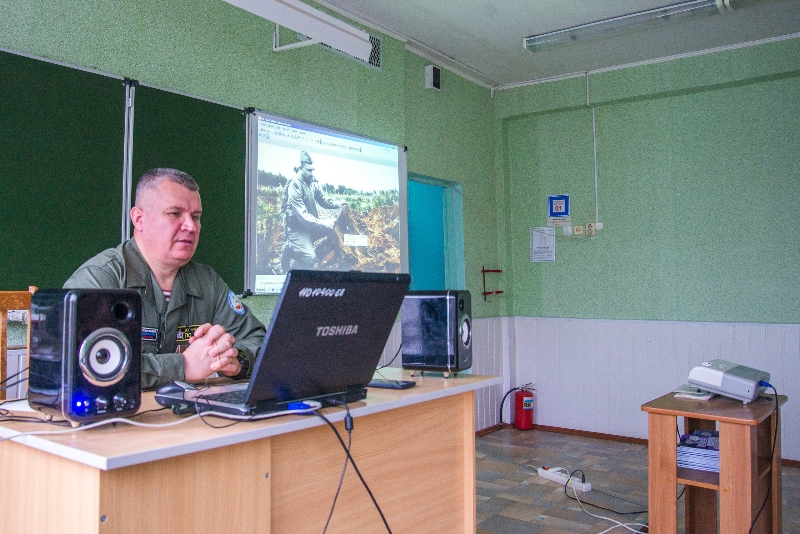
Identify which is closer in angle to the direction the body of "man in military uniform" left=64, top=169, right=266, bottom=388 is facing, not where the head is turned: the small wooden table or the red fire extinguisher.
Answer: the small wooden table

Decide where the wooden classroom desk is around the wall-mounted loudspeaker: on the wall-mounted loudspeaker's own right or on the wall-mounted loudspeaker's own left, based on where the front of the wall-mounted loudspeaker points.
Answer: on the wall-mounted loudspeaker's own right

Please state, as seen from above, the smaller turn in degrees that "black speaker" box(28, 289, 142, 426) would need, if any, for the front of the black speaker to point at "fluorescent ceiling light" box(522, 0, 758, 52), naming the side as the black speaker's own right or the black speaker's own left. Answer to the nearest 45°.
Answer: approximately 90° to the black speaker's own left

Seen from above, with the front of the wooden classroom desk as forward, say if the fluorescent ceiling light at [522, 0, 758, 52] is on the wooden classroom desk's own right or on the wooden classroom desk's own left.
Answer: on the wooden classroom desk's own left

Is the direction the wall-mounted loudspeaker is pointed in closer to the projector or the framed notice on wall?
the projector

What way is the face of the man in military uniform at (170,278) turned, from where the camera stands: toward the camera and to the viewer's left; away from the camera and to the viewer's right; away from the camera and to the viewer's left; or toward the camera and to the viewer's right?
toward the camera and to the viewer's right

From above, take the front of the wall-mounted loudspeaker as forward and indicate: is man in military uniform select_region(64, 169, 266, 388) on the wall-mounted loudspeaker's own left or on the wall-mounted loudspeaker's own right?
on the wall-mounted loudspeaker's own right

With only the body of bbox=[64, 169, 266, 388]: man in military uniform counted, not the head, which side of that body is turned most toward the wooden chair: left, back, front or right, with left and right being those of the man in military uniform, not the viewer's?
right

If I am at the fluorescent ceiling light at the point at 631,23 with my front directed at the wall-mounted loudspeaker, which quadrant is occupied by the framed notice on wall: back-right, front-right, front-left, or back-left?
front-right

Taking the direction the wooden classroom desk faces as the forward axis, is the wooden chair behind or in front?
behind

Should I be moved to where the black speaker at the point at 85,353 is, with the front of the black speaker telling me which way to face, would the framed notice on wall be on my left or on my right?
on my left

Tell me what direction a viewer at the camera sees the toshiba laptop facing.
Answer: facing away from the viewer and to the left of the viewer

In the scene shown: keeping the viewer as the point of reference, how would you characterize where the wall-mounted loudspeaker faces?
facing the viewer and to the right of the viewer
